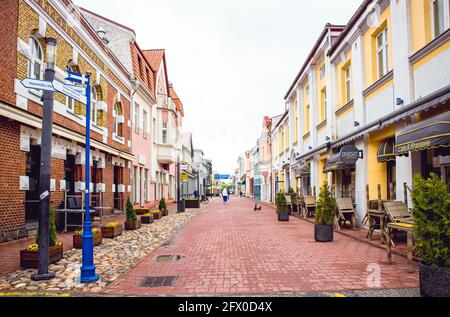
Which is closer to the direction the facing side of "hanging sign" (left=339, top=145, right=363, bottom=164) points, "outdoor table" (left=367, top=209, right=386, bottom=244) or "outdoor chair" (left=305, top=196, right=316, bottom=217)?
the outdoor table

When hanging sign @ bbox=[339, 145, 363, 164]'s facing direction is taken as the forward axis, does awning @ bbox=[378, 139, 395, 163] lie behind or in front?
in front

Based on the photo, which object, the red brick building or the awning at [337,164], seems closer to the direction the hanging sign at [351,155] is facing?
the red brick building

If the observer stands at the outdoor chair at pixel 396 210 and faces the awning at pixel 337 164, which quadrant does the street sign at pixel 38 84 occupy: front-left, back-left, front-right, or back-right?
back-left

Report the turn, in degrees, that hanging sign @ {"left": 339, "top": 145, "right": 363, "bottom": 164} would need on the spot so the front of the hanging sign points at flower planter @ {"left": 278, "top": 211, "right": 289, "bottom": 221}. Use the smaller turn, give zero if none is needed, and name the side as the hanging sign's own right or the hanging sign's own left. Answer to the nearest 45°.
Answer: approximately 135° to the hanging sign's own right

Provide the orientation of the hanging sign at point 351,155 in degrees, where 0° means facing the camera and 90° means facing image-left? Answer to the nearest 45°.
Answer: approximately 0°

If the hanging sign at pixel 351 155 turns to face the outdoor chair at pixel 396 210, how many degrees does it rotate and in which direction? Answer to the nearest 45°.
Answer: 0° — it already faces it

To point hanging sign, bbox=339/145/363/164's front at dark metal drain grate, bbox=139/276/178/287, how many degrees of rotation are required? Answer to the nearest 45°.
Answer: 0° — it already faces it

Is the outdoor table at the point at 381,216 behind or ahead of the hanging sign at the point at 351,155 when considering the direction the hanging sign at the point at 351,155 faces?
ahead

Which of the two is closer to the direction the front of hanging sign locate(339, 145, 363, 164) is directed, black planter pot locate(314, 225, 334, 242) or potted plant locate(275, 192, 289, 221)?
the black planter pot

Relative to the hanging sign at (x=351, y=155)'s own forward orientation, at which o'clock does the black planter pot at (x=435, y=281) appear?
The black planter pot is roughly at 12 o'clock from the hanging sign.

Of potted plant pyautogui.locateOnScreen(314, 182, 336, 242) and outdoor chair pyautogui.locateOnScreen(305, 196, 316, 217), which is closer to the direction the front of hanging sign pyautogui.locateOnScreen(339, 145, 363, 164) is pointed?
the potted plant

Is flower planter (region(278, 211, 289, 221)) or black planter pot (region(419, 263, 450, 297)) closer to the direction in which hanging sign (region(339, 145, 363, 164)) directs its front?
the black planter pot

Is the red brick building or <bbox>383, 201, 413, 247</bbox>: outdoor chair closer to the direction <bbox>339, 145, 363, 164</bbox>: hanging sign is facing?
the outdoor chair
